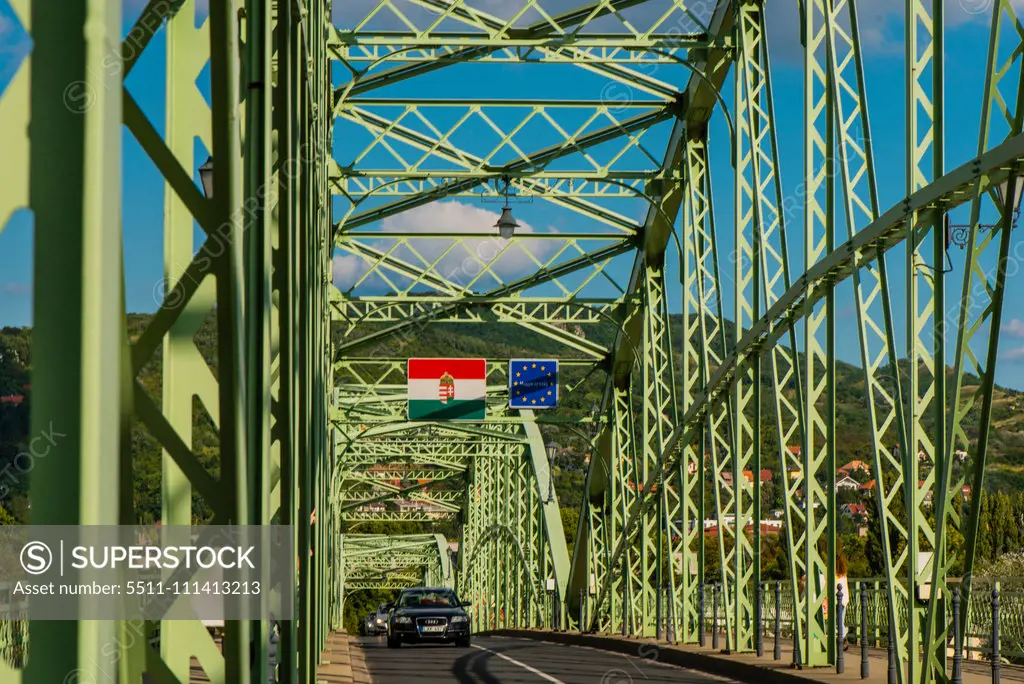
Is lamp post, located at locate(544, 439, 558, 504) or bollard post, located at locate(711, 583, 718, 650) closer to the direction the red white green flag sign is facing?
the bollard post

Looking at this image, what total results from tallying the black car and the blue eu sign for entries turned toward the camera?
2

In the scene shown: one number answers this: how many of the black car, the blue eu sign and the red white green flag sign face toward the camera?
3

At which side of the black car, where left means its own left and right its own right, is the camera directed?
front

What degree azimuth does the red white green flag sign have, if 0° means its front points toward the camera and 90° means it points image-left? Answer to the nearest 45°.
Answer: approximately 0°

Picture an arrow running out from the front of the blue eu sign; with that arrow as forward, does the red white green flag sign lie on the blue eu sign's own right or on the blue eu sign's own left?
on the blue eu sign's own right

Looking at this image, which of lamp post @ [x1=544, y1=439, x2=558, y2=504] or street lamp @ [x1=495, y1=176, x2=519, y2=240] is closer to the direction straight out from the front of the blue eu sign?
the street lamp

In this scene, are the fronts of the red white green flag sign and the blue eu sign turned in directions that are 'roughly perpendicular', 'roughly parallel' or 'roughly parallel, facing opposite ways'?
roughly parallel

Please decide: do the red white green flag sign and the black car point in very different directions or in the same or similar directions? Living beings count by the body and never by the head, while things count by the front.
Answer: same or similar directions
